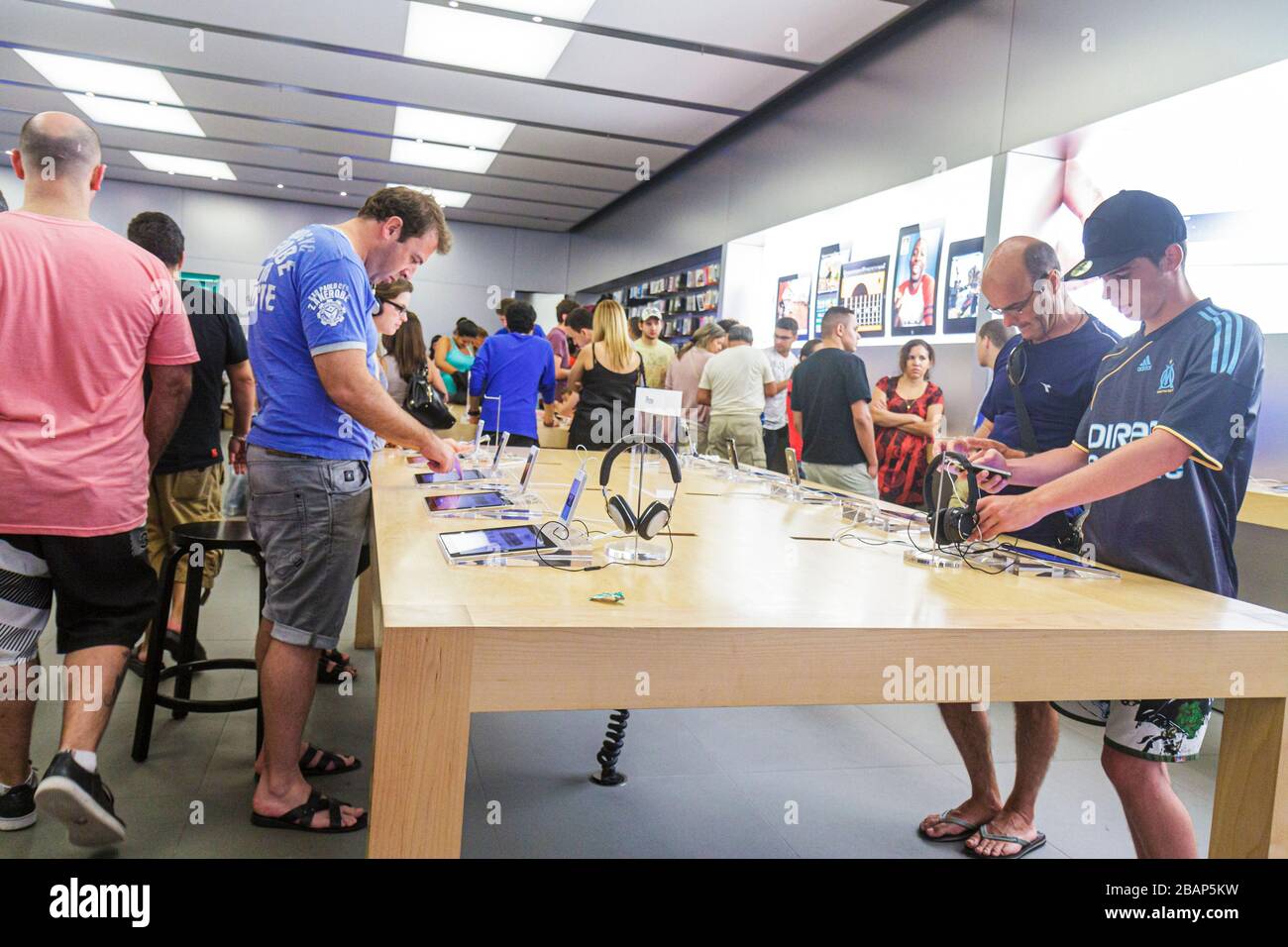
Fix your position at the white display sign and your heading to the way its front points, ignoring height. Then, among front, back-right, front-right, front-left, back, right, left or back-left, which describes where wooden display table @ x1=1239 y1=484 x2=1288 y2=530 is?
left

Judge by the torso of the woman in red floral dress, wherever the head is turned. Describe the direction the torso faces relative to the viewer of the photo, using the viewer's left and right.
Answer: facing the viewer

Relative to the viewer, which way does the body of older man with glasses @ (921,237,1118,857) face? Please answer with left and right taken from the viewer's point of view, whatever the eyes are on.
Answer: facing the viewer and to the left of the viewer

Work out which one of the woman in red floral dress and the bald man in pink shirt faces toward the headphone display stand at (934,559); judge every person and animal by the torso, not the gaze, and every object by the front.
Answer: the woman in red floral dress

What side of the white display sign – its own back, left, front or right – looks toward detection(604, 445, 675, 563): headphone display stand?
front

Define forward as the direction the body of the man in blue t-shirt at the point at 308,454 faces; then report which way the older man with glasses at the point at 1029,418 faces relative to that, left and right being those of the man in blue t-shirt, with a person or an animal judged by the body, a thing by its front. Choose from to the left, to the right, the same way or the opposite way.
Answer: the opposite way

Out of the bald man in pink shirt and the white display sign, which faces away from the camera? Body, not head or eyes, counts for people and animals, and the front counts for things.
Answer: the bald man in pink shirt

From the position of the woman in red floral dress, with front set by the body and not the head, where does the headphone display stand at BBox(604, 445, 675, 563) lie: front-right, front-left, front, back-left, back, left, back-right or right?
front

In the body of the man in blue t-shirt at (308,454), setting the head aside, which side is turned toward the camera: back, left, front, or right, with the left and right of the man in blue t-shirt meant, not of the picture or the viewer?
right

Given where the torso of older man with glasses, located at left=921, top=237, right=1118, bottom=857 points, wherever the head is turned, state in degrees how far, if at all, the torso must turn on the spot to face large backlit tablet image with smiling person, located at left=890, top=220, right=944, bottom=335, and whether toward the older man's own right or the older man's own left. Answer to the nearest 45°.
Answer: approximately 135° to the older man's own right

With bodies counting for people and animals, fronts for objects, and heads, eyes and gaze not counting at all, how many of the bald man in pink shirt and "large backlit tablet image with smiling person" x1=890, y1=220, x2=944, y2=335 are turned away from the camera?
1

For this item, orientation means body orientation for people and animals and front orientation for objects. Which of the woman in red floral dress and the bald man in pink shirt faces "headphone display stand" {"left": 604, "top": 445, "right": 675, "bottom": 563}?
the woman in red floral dress

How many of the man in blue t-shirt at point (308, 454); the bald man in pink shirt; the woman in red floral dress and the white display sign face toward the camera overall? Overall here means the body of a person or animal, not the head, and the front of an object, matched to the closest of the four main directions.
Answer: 2

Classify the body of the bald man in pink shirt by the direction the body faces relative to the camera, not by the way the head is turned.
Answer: away from the camera
